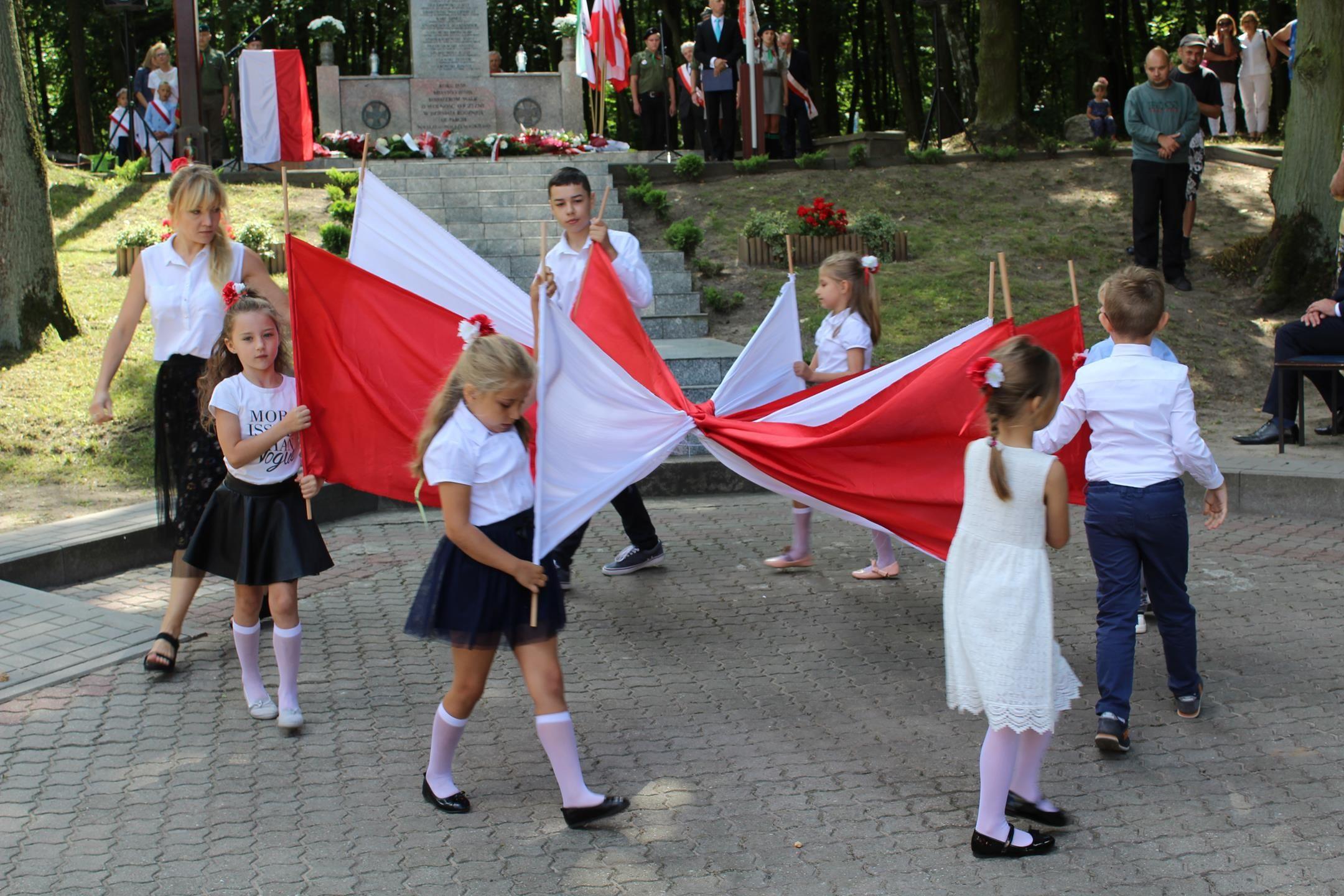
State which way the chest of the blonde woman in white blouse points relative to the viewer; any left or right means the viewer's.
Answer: facing the viewer

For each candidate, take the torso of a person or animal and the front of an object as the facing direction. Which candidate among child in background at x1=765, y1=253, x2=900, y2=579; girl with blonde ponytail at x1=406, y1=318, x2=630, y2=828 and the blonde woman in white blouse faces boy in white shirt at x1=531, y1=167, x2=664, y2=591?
the child in background

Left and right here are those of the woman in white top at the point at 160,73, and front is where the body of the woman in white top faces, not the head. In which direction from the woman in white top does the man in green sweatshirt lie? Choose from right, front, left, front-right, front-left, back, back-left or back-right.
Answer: front-left

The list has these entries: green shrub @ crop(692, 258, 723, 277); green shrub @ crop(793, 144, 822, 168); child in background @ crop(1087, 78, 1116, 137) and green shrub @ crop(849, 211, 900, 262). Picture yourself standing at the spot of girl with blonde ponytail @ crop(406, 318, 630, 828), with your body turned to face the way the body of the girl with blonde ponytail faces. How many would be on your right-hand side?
0

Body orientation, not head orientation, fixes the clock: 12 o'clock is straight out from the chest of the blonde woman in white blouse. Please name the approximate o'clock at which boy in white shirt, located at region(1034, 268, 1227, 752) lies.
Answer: The boy in white shirt is roughly at 10 o'clock from the blonde woman in white blouse.

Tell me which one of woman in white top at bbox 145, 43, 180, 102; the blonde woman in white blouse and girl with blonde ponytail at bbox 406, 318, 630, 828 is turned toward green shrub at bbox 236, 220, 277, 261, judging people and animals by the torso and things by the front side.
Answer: the woman in white top

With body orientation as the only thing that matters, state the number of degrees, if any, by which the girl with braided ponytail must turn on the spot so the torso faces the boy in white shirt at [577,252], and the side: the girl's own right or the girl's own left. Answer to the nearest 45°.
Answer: approximately 90° to the girl's own left

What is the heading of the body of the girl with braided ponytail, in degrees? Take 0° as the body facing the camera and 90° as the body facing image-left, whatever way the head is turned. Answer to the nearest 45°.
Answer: approximately 225°

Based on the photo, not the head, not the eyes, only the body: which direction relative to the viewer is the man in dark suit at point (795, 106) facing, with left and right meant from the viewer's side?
facing the viewer and to the left of the viewer

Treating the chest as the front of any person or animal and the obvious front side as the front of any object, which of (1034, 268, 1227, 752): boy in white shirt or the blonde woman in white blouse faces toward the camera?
the blonde woman in white blouse

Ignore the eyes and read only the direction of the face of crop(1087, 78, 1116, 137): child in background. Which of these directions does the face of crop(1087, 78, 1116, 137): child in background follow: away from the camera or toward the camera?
toward the camera

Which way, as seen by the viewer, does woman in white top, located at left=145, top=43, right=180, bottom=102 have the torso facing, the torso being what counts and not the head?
toward the camera

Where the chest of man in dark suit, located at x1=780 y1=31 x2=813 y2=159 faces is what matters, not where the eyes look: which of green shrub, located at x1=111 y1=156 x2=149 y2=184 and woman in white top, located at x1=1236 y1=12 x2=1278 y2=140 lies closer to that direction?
the green shrub

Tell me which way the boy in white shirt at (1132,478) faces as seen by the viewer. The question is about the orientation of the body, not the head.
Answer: away from the camera

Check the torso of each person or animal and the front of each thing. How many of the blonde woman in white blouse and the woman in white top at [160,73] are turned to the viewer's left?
0

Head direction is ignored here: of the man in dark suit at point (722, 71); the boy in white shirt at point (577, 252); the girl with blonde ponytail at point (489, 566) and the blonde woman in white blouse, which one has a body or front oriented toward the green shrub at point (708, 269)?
the man in dark suit

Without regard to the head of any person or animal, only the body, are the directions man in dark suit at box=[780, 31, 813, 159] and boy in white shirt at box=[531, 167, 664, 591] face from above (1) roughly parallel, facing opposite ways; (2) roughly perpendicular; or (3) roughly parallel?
roughly parallel
